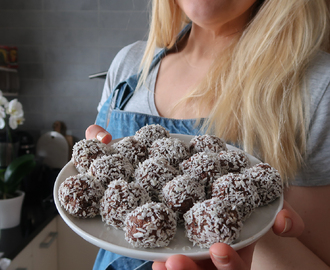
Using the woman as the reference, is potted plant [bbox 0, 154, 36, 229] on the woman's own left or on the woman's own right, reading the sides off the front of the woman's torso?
on the woman's own right

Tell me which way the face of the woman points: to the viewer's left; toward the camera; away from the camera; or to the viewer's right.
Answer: toward the camera

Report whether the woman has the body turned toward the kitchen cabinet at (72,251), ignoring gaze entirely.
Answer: no

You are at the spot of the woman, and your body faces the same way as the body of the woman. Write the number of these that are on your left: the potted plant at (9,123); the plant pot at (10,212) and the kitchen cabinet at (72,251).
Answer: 0

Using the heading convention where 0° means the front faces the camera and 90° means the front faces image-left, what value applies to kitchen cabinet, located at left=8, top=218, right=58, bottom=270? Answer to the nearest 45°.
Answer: approximately 315°

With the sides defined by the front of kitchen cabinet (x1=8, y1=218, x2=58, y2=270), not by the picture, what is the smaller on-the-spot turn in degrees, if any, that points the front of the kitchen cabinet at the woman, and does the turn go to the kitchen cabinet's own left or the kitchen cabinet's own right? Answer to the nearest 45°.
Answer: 0° — it already faces them

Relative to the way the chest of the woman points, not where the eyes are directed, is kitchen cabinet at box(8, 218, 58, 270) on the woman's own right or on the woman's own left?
on the woman's own right

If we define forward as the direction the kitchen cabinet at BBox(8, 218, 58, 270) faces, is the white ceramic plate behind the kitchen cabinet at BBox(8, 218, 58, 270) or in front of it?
in front

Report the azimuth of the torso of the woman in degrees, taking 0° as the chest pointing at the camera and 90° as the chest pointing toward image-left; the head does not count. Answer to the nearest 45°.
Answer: approximately 45°

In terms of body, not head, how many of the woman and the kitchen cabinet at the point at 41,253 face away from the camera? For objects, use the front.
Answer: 0
